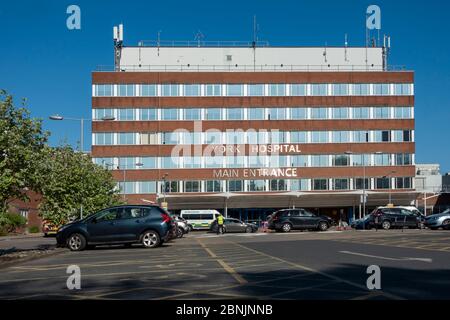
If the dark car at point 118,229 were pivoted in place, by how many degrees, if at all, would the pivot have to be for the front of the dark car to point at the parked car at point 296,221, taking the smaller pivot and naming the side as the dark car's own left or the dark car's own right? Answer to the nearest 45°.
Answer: approximately 135° to the dark car's own right

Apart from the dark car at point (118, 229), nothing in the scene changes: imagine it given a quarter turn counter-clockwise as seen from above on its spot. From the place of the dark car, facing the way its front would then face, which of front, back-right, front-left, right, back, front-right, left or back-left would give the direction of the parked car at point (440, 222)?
back-left

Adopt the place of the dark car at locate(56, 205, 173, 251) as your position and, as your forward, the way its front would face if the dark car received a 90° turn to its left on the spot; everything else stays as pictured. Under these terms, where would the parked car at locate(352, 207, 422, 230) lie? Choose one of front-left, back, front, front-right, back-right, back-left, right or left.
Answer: back-left

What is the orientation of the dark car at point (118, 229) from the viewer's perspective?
to the viewer's left

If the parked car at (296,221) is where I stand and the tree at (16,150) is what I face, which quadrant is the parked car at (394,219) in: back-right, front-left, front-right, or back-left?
back-left

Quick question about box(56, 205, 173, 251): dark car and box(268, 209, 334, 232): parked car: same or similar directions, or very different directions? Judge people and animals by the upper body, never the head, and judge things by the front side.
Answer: very different directions
